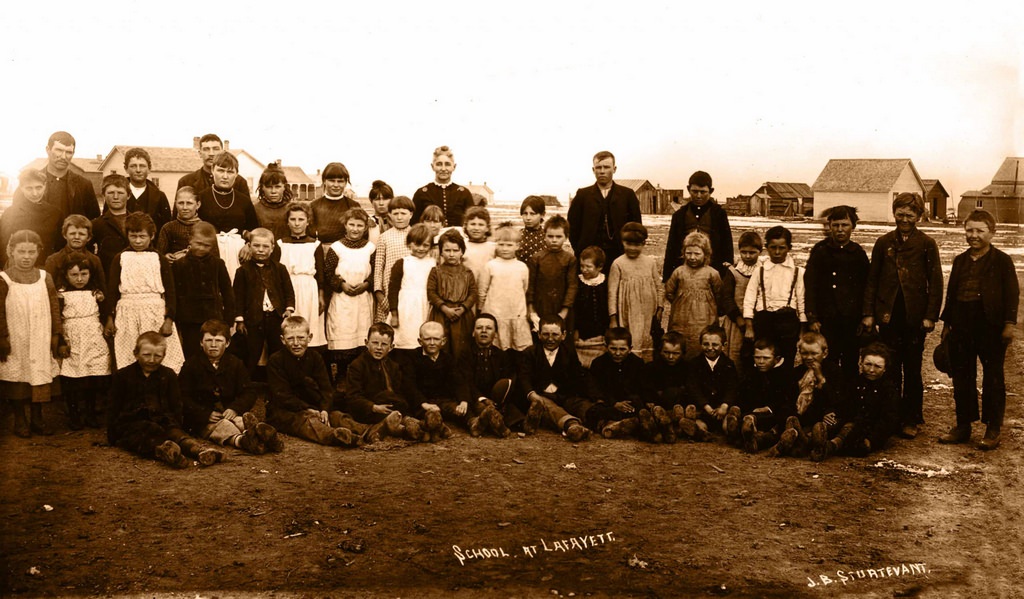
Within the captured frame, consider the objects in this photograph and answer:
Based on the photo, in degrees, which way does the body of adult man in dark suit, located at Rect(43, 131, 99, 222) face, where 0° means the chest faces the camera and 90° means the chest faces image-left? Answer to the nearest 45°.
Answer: approximately 0°

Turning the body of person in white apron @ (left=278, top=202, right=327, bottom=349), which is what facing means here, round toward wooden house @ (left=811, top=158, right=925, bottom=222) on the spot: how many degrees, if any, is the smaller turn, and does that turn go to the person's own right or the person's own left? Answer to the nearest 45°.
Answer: approximately 135° to the person's own left

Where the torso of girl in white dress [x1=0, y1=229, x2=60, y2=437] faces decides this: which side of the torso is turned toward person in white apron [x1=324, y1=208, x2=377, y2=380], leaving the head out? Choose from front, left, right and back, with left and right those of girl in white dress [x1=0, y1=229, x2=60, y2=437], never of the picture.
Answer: left

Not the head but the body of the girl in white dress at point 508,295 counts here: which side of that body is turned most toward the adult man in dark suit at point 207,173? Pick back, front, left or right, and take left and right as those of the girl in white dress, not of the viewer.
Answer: right

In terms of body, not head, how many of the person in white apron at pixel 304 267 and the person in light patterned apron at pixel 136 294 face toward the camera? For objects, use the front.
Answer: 2

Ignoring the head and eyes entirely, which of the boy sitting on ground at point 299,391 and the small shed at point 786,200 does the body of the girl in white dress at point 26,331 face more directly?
the boy sitting on ground

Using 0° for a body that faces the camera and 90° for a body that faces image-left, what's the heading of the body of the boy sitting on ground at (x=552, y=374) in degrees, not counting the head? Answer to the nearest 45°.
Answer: approximately 0°

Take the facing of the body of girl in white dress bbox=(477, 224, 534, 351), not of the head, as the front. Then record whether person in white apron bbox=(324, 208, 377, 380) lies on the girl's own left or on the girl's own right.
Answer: on the girl's own right

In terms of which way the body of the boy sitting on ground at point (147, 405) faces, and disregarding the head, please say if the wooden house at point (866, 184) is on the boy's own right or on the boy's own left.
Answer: on the boy's own left
